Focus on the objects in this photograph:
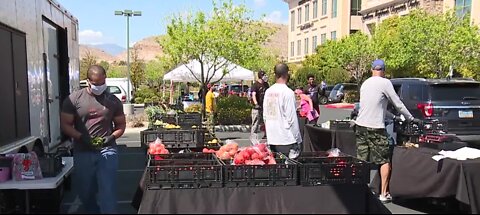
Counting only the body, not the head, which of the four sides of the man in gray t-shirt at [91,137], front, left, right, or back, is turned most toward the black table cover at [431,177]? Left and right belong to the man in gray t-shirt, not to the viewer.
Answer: left

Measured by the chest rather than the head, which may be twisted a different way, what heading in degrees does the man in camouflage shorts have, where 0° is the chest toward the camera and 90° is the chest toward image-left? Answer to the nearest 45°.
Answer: approximately 225°

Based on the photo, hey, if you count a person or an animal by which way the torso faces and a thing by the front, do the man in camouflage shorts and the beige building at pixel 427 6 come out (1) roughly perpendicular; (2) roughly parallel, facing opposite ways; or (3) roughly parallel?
roughly parallel, facing opposite ways

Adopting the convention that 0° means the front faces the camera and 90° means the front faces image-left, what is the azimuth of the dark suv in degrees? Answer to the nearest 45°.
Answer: approximately 135°

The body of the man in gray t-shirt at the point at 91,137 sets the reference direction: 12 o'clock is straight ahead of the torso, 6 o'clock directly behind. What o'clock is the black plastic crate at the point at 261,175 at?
The black plastic crate is roughly at 10 o'clock from the man in gray t-shirt.

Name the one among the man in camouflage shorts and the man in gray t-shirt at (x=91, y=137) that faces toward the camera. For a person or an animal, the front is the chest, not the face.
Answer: the man in gray t-shirt

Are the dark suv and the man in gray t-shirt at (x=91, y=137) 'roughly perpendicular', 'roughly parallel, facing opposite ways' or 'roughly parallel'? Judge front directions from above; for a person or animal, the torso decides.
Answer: roughly parallel, facing opposite ways

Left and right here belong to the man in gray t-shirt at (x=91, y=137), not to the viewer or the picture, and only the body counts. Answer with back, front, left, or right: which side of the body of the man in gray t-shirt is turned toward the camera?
front

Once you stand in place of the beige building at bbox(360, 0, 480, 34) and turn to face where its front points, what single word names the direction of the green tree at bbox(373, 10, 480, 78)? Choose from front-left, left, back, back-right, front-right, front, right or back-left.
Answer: front-left

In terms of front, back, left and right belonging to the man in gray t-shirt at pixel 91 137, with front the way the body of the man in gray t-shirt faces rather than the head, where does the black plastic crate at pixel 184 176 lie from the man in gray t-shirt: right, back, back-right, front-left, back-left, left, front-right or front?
front-left

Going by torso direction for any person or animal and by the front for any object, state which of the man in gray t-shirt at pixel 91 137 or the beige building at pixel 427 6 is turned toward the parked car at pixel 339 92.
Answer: the beige building

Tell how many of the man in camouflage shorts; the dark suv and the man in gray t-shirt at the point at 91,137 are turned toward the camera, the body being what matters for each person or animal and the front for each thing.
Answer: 1
